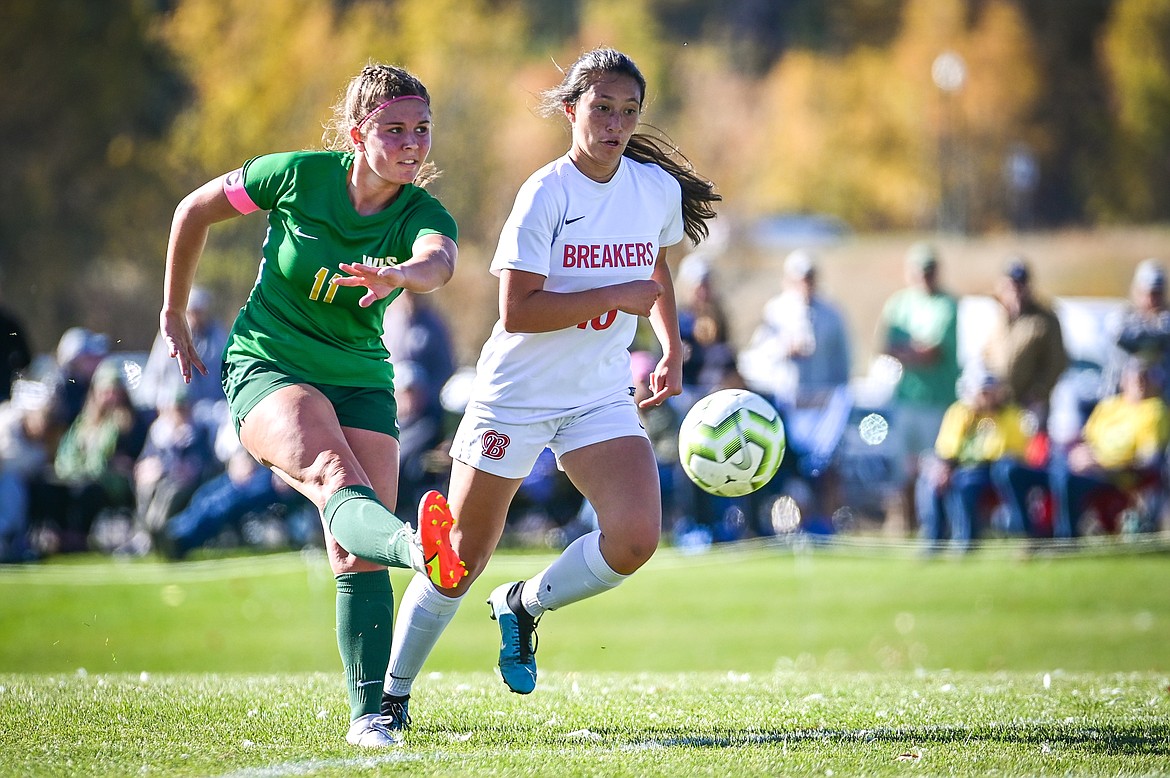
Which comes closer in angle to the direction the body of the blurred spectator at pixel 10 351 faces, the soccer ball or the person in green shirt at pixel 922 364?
the soccer ball

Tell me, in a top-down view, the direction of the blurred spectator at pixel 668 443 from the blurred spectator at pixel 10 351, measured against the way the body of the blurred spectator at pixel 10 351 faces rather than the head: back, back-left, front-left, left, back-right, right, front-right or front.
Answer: left

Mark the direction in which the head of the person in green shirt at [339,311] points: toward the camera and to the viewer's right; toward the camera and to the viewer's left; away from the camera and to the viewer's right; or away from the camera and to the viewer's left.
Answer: toward the camera and to the viewer's right

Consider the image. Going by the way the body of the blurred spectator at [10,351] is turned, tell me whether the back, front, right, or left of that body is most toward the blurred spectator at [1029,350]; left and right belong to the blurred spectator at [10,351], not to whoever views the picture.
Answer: left

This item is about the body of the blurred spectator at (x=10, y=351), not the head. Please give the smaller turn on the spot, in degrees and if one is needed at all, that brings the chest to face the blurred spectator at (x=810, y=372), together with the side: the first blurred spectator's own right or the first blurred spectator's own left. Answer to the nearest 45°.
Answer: approximately 90° to the first blurred spectator's own left

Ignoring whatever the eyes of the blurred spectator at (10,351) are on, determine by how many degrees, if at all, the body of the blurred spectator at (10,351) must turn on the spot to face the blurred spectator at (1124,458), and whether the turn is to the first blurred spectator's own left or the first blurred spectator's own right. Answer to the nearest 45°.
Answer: approximately 90° to the first blurred spectator's own left

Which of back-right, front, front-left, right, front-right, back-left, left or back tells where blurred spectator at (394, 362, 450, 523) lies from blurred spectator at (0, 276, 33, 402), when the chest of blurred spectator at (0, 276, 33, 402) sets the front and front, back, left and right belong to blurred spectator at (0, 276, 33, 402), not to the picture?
left

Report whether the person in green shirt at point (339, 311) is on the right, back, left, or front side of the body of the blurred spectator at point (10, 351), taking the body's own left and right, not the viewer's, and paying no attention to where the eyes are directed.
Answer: front

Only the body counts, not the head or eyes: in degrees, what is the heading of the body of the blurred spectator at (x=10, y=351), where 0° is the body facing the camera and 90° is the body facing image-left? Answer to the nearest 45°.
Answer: approximately 0°
